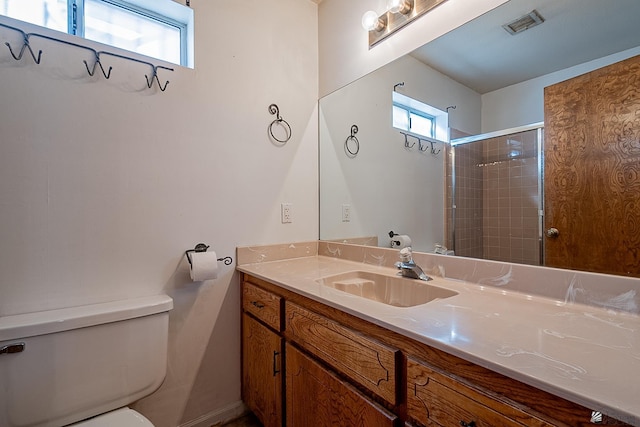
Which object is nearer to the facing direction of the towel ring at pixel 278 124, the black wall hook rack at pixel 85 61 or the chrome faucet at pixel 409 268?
the chrome faucet

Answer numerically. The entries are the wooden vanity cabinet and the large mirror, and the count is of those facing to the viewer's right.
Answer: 0

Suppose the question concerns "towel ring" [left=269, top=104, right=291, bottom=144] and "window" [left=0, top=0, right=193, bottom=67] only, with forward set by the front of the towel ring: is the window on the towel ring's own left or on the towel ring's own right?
on the towel ring's own right

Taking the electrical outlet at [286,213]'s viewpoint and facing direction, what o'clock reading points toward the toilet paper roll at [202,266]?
The toilet paper roll is roughly at 3 o'clock from the electrical outlet.

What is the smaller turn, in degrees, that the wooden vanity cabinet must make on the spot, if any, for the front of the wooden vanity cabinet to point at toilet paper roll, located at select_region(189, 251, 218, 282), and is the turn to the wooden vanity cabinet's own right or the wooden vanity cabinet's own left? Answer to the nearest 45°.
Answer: approximately 45° to the wooden vanity cabinet's own right

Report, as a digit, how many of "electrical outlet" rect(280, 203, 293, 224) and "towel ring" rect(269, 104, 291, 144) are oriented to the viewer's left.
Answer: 0

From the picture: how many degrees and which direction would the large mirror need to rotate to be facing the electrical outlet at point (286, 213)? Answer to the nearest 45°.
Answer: approximately 45° to its right

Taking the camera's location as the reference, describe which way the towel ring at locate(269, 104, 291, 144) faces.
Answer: facing the viewer and to the right of the viewer

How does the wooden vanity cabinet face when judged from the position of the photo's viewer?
facing the viewer and to the left of the viewer

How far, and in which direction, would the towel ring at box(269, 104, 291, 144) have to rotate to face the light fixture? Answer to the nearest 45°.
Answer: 0° — it already faces it
